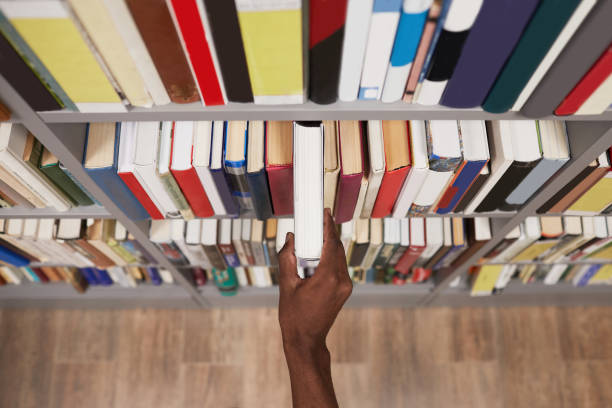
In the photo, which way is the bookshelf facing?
toward the camera

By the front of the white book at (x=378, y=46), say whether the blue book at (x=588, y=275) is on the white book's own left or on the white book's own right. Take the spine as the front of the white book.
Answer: on the white book's own left
